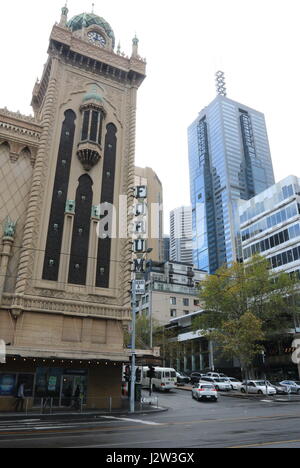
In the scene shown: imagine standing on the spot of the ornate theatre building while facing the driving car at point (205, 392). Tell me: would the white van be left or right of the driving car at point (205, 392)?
left

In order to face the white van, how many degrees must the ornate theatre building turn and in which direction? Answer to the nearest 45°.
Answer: approximately 135° to its left

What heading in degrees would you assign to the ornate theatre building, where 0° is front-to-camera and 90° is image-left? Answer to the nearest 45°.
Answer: approximately 0°

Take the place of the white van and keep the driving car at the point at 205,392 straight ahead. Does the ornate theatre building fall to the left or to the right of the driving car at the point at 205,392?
right

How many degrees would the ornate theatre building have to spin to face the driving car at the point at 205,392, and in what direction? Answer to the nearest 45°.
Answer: approximately 90° to its left

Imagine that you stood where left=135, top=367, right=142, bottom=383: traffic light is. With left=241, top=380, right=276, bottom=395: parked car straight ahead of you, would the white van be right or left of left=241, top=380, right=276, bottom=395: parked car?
left

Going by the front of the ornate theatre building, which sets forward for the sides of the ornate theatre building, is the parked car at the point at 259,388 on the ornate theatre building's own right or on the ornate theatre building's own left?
on the ornate theatre building's own left
